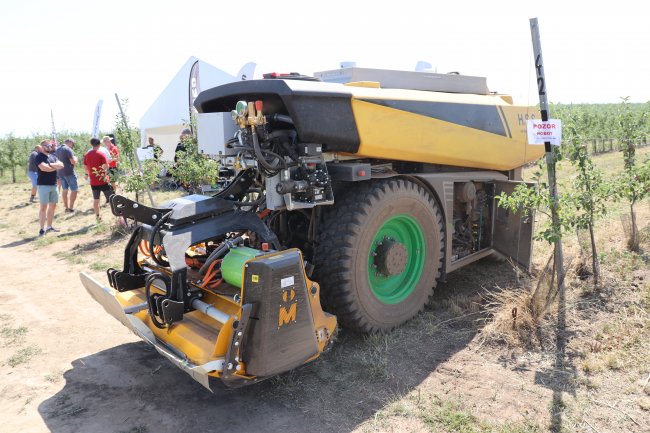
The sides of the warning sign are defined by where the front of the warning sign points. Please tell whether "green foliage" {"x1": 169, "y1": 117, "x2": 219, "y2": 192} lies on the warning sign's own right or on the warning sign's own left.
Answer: on the warning sign's own right

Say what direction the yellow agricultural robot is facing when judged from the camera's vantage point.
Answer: facing away from the viewer and to the right of the viewer

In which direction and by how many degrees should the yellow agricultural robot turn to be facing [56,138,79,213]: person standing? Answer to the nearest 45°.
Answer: approximately 90° to its left

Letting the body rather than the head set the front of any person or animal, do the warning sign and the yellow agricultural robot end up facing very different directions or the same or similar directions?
very different directions
